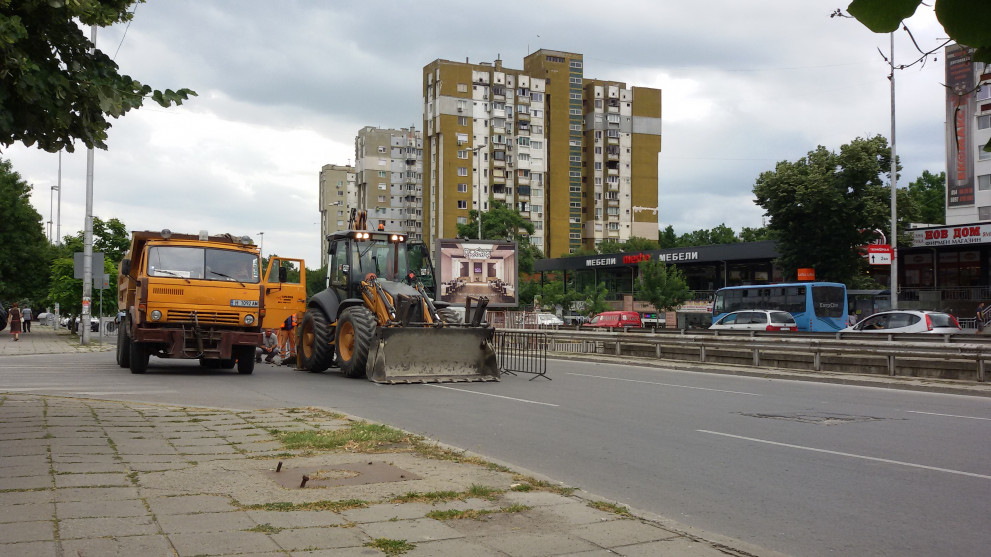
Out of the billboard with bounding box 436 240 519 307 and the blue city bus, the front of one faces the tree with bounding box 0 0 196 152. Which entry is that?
the billboard

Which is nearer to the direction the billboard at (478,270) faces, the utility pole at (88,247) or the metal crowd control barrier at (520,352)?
the metal crowd control barrier

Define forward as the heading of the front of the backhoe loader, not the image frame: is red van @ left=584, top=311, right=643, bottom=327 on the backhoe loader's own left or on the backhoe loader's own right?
on the backhoe loader's own left

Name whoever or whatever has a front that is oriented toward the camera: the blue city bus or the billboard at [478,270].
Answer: the billboard

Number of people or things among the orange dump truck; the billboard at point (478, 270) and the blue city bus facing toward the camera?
2

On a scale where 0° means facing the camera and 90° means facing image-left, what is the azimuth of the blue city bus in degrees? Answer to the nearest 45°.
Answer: approximately 135°

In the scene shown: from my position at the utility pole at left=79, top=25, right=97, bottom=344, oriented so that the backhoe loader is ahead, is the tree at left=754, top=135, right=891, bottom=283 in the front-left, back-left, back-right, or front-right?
front-left

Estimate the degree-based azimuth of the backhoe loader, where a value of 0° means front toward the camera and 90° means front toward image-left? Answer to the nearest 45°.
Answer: approximately 315°

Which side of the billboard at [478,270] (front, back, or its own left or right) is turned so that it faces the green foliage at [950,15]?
front

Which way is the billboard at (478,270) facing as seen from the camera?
toward the camera

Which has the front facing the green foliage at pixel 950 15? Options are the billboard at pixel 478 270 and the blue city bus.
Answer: the billboard

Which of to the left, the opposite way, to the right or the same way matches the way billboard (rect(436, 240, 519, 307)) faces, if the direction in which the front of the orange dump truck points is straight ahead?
the same way
